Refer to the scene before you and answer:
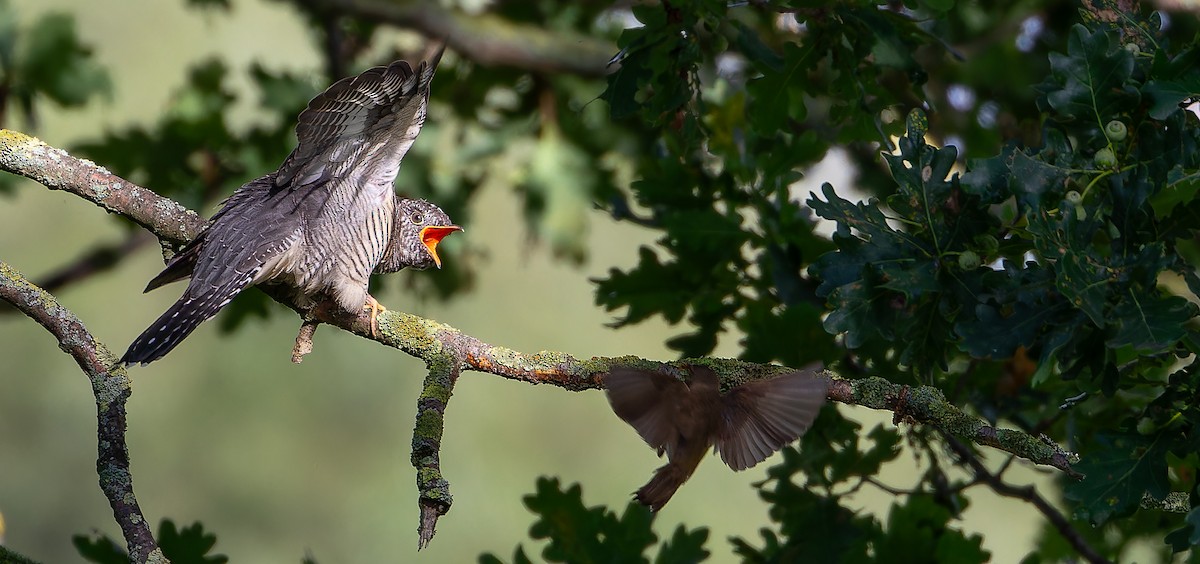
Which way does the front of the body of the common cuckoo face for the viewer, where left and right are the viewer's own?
facing to the right of the viewer

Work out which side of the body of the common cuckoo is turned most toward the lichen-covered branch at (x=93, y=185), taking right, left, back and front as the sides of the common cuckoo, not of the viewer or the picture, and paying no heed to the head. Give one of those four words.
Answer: back

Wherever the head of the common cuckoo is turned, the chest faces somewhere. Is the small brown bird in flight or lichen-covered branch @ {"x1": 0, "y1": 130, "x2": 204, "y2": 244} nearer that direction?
the small brown bird in flight

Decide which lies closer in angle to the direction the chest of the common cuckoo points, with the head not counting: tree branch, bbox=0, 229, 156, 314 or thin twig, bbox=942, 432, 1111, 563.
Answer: the thin twig

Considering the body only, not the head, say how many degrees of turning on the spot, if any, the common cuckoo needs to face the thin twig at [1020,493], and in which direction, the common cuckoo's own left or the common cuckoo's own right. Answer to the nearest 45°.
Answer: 0° — it already faces it

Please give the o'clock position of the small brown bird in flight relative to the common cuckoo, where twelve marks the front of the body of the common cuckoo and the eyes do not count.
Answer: The small brown bird in flight is roughly at 1 o'clock from the common cuckoo.
